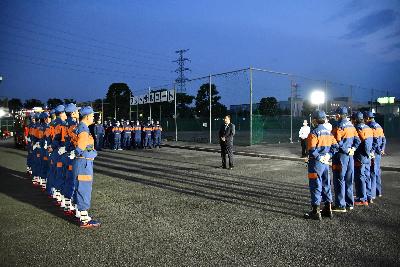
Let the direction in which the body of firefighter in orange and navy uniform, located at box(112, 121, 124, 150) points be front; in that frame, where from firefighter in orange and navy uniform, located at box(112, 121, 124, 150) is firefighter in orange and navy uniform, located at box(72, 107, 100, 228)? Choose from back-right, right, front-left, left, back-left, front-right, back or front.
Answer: front

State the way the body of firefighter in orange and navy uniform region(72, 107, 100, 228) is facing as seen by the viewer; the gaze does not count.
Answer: to the viewer's right

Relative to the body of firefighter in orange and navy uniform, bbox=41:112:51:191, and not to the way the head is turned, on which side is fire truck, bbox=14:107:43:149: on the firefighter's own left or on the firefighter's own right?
on the firefighter's own left

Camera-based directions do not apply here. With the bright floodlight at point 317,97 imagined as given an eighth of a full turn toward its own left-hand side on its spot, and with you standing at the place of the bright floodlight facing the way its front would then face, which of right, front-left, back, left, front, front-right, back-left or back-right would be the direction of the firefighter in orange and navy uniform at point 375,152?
front-right

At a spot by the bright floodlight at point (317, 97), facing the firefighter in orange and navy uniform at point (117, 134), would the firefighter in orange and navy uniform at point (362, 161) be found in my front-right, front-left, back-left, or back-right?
front-left

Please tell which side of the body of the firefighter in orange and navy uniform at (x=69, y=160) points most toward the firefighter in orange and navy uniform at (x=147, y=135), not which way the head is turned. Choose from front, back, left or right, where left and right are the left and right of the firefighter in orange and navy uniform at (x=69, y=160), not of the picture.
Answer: left

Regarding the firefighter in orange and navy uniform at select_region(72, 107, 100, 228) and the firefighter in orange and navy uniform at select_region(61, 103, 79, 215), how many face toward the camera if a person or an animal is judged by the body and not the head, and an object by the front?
0

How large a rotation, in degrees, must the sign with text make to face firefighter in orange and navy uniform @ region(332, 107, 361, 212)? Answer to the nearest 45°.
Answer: approximately 45° to its left

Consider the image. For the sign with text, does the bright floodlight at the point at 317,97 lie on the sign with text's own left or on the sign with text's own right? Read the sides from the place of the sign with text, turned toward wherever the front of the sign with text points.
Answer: on the sign with text's own left

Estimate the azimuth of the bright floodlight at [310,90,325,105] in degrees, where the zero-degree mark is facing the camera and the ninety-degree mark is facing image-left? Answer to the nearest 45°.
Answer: approximately 0°

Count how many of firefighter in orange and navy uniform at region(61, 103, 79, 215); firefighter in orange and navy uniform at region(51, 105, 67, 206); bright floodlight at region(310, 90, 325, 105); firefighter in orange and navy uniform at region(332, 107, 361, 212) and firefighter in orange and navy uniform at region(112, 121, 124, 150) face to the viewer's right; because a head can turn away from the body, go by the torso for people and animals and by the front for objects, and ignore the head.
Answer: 2

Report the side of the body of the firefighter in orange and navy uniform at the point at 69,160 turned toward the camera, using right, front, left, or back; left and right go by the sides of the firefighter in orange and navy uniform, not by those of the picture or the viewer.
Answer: right

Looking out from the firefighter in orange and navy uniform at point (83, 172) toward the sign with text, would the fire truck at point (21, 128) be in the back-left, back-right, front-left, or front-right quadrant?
front-left

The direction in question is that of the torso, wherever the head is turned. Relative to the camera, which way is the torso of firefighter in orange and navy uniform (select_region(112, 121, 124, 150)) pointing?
toward the camera

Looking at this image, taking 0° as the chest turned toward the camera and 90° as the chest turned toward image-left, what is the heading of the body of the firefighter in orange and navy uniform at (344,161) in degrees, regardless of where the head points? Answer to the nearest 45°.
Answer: approximately 135°

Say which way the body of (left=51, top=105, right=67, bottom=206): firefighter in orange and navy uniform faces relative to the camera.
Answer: to the viewer's right
